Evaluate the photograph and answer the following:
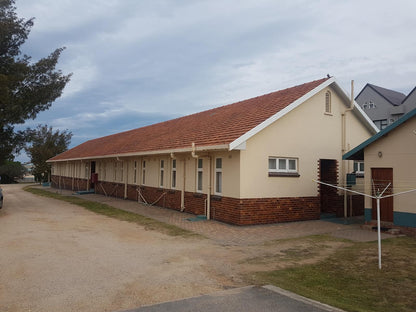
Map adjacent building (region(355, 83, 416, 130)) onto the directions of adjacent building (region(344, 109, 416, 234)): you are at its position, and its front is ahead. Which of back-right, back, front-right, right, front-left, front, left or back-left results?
back

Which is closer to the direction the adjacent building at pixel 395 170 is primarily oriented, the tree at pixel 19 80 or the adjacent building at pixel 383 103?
the tree

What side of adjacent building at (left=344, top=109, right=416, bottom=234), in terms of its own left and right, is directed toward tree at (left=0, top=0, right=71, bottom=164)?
right

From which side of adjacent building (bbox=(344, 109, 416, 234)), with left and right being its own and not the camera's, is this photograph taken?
front
